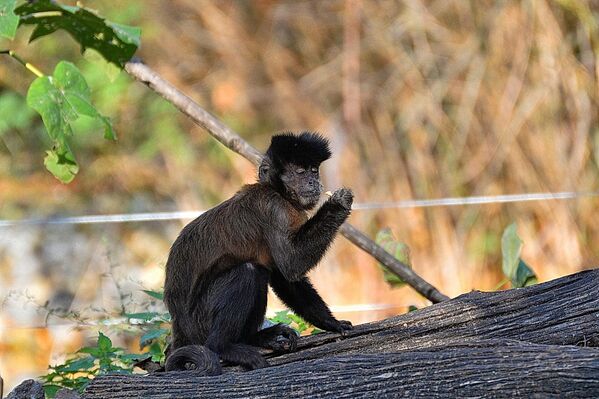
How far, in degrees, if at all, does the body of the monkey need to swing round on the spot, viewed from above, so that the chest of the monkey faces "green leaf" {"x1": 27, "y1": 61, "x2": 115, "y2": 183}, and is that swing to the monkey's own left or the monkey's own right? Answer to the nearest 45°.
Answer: approximately 180°

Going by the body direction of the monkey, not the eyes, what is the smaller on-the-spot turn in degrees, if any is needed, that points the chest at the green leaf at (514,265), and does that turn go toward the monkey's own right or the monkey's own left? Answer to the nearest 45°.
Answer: approximately 45° to the monkey's own left

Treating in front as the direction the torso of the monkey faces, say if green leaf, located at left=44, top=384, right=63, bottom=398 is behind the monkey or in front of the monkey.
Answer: behind

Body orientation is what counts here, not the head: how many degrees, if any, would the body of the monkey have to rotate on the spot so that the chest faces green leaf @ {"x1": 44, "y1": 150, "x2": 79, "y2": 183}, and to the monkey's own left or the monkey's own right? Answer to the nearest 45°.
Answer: approximately 180°

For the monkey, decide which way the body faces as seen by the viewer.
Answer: to the viewer's right

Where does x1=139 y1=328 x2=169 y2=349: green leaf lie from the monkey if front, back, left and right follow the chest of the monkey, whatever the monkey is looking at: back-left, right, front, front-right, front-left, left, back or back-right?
back-left
